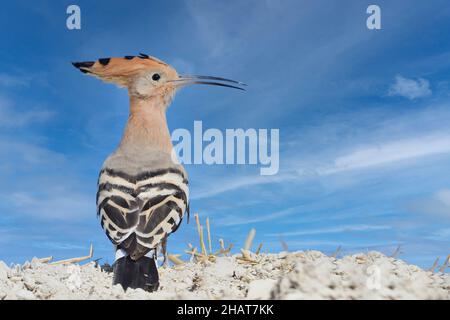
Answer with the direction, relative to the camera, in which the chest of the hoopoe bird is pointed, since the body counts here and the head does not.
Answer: away from the camera

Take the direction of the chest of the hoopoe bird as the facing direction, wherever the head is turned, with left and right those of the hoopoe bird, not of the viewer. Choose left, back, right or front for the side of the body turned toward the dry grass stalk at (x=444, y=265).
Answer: right
